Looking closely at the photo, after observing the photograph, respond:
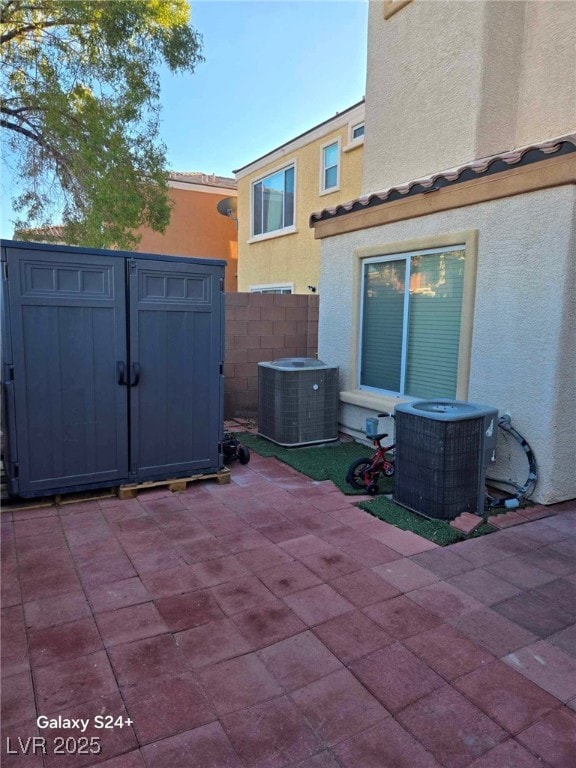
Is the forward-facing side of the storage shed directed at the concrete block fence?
no

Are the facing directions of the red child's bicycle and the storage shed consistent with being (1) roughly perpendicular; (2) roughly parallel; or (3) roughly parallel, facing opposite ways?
roughly perpendicular

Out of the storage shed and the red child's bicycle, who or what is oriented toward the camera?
the storage shed

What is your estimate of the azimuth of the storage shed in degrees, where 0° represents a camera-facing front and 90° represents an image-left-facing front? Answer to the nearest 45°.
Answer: approximately 0°

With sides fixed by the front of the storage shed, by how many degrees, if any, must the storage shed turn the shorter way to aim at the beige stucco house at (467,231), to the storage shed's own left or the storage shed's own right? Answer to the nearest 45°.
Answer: approximately 90° to the storage shed's own left

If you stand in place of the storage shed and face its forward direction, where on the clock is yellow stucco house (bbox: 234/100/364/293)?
The yellow stucco house is roughly at 7 o'clock from the storage shed.

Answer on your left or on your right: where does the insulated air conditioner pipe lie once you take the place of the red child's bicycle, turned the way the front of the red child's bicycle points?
on your right

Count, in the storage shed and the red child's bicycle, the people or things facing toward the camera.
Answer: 1

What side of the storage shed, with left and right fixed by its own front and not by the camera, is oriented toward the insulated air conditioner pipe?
left

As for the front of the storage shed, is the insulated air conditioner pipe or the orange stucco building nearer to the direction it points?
the insulated air conditioner pipe

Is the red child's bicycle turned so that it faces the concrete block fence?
no

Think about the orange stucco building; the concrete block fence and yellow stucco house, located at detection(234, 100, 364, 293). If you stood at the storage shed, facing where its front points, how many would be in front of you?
0

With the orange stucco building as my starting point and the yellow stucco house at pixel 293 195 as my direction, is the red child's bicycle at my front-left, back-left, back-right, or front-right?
front-right
